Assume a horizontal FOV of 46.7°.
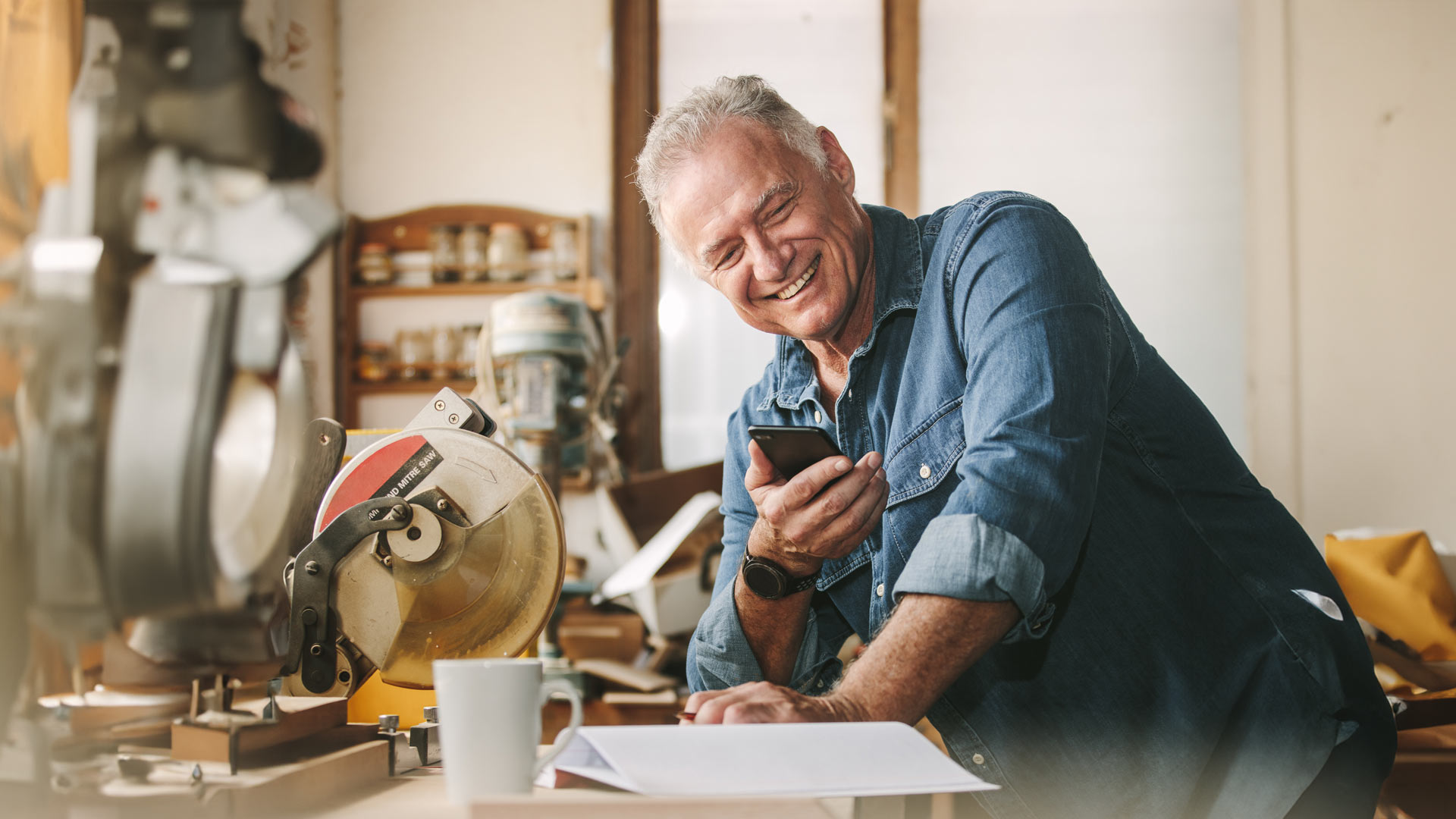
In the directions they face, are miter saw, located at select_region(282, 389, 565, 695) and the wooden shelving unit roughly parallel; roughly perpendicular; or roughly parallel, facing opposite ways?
roughly perpendicular

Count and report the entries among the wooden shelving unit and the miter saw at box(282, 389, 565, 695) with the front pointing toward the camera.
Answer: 1

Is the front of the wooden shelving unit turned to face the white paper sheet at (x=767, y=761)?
yes

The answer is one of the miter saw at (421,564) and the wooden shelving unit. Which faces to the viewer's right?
the miter saw

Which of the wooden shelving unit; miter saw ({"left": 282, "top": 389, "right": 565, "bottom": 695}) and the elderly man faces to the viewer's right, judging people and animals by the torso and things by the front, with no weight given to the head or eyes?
the miter saw

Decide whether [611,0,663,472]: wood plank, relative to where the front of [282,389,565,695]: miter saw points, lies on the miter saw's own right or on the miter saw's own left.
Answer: on the miter saw's own left

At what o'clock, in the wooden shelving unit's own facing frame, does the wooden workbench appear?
The wooden workbench is roughly at 12 o'clock from the wooden shelving unit.

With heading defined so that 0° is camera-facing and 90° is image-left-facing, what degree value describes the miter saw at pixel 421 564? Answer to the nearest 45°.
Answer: approximately 270°
